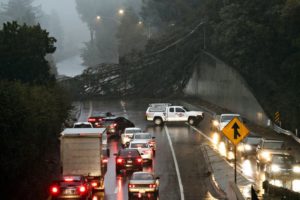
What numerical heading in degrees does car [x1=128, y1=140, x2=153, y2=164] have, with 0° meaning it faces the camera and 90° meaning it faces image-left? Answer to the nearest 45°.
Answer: approximately 180°

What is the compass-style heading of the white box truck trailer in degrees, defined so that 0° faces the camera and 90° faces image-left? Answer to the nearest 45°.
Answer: approximately 180°

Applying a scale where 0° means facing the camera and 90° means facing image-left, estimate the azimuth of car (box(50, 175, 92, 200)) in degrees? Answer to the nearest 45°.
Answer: approximately 180°

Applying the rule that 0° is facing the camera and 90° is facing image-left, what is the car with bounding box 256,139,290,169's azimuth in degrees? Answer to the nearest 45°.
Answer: approximately 0°

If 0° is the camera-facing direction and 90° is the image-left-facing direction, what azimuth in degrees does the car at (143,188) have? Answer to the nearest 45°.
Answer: approximately 180°

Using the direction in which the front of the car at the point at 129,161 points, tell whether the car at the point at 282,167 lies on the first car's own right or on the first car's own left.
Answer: on the first car's own right

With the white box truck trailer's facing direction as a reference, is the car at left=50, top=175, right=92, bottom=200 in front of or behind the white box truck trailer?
behind

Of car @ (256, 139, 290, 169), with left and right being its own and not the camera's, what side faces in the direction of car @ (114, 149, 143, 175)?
right

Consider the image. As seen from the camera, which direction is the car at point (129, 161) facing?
away from the camera
